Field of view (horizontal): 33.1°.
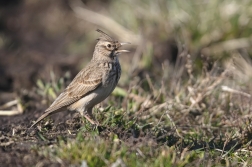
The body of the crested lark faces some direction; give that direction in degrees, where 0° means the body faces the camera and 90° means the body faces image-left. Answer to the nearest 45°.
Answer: approximately 270°

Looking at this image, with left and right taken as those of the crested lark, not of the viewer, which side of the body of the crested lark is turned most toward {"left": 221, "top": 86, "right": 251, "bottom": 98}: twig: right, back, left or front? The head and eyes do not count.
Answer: front
